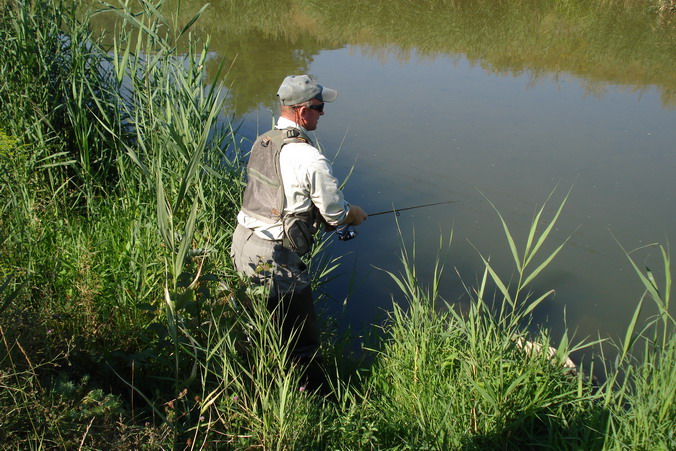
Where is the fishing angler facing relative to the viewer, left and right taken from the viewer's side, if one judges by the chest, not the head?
facing away from the viewer and to the right of the viewer
